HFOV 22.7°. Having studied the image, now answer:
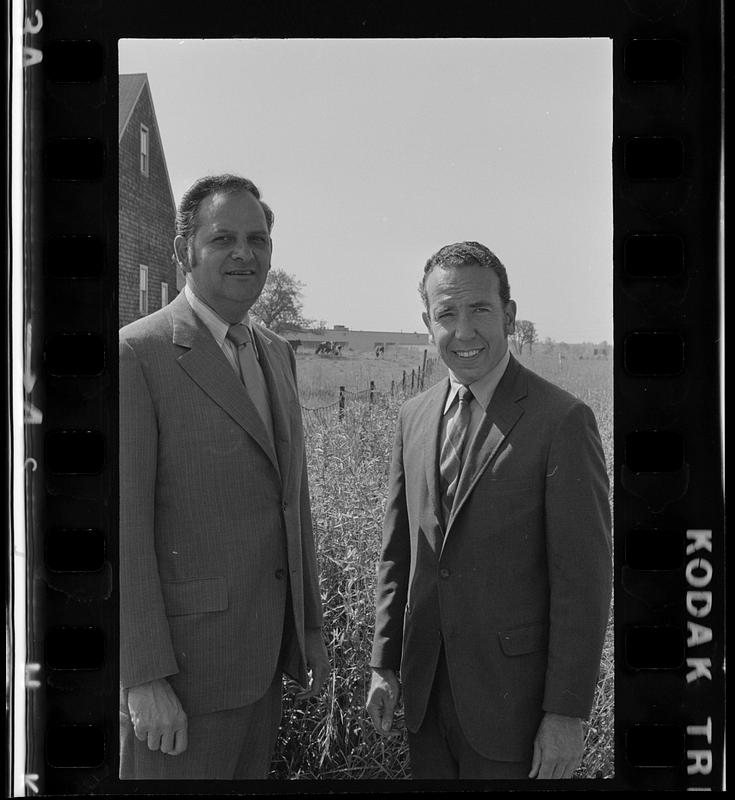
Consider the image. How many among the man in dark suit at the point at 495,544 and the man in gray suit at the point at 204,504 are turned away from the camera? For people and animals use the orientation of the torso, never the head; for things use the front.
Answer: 0

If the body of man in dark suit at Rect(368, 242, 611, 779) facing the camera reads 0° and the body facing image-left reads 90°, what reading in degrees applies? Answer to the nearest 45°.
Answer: approximately 45°

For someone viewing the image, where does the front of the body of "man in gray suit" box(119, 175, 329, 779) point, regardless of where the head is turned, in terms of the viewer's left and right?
facing the viewer and to the right of the viewer
